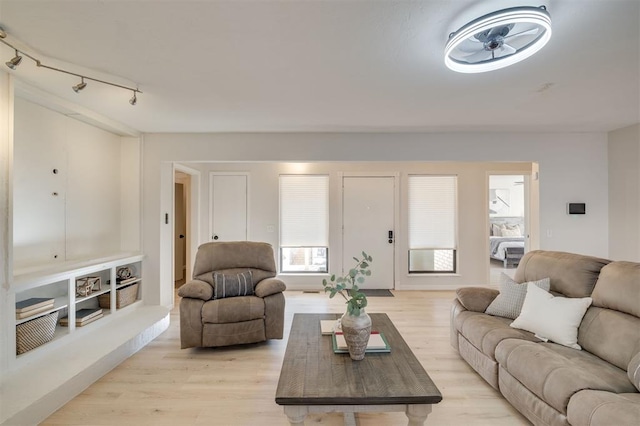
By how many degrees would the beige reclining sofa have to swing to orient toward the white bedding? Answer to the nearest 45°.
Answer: approximately 135° to its right

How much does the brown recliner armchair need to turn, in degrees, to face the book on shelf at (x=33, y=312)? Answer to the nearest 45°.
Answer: approximately 90° to its right

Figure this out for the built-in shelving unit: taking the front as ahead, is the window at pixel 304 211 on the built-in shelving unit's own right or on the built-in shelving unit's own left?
on the built-in shelving unit's own left

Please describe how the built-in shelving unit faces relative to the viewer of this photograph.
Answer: facing the viewer and to the right of the viewer

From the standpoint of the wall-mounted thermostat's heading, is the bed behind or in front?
behind

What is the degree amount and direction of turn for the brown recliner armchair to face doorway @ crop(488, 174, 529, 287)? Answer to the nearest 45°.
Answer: approximately 135° to its left

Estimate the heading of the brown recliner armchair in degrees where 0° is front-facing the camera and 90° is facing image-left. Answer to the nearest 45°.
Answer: approximately 0°

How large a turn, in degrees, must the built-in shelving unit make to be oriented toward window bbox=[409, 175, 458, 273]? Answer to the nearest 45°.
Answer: approximately 45° to its left

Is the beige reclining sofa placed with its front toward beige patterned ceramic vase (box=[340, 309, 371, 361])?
yes

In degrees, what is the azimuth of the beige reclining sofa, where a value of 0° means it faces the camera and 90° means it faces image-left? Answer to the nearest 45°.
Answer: approximately 45°
